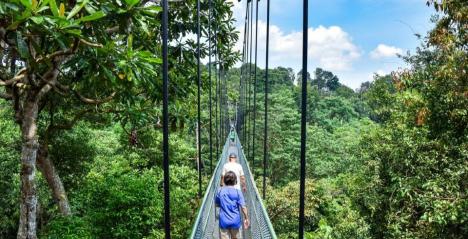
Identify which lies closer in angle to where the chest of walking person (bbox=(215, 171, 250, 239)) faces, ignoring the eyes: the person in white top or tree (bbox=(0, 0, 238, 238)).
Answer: the person in white top

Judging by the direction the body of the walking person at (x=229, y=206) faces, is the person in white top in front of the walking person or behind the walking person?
in front

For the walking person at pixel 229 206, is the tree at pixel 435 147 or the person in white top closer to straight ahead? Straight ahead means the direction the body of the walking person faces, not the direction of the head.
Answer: the person in white top

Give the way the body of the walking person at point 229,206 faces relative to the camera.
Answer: away from the camera

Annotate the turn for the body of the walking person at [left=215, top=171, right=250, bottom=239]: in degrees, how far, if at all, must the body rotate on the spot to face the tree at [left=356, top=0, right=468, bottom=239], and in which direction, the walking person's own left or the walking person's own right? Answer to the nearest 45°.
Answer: approximately 45° to the walking person's own right

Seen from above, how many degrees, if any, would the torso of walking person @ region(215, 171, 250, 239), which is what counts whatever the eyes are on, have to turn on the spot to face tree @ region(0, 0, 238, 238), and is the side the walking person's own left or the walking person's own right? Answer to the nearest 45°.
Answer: approximately 45° to the walking person's own left

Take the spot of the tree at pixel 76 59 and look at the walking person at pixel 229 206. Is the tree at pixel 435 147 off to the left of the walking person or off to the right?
left
